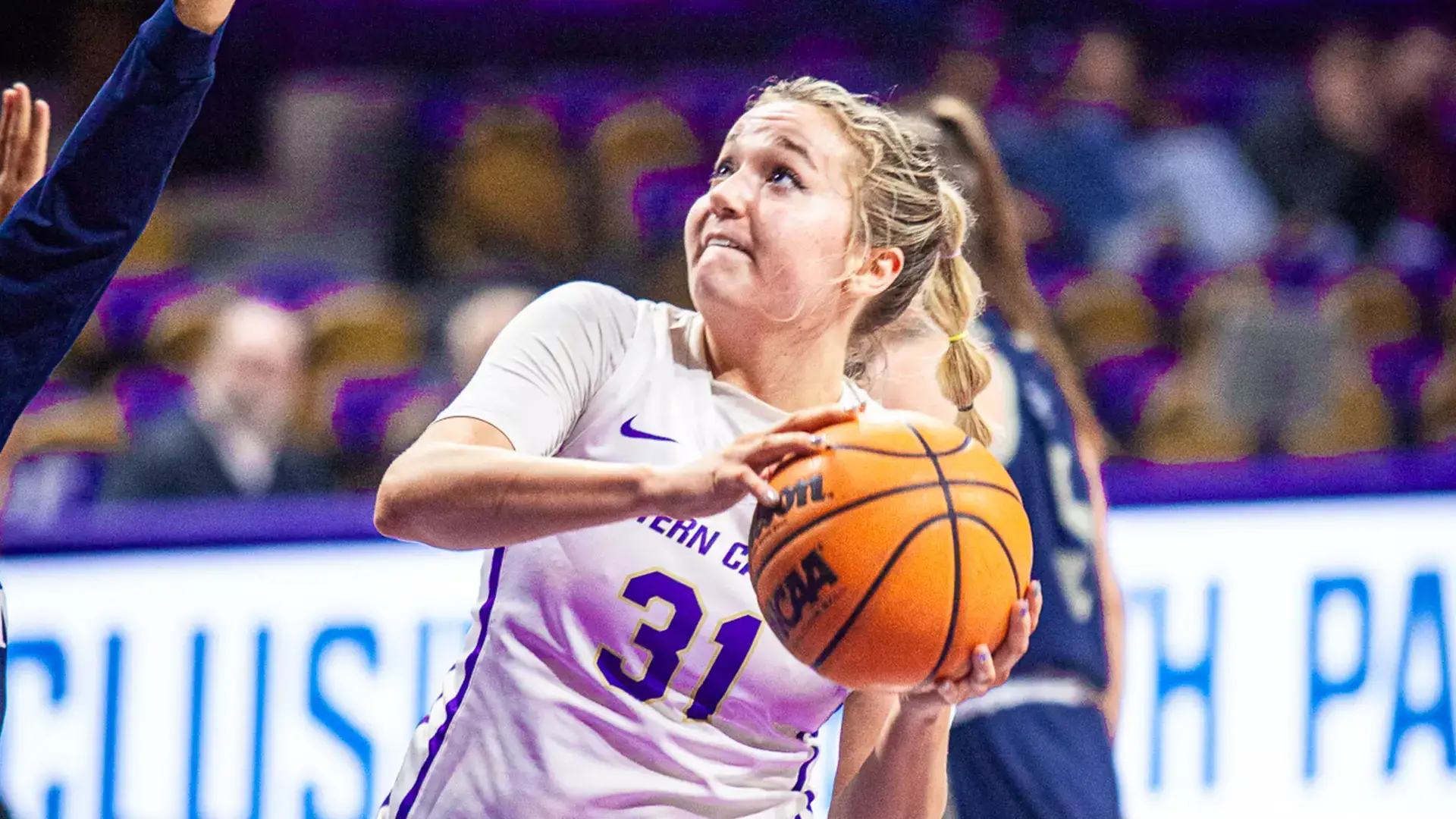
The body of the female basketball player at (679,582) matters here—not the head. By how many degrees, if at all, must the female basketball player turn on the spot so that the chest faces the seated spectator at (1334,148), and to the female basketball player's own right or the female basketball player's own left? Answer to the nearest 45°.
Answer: approximately 135° to the female basketball player's own left

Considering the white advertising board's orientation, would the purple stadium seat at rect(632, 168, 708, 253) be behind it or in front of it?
behind

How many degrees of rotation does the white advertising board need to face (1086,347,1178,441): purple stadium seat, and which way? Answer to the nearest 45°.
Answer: approximately 135° to its left

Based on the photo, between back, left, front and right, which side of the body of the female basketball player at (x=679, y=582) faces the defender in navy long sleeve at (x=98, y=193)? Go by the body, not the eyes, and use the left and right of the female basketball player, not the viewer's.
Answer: right

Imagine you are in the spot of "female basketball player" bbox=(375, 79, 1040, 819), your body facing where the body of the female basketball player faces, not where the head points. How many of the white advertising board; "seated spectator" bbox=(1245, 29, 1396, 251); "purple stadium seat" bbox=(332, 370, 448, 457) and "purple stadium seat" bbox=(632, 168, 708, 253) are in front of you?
0

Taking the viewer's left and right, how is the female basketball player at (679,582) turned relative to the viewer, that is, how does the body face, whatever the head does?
facing the viewer

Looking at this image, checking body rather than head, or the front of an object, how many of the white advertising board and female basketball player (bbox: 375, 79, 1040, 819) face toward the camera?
2

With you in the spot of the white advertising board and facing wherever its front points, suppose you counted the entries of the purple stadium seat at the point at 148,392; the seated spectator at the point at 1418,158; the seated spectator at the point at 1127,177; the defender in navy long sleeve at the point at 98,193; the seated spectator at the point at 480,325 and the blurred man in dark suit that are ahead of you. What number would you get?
1

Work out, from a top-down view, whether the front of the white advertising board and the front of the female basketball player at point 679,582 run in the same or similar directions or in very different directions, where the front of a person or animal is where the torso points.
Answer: same or similar directions

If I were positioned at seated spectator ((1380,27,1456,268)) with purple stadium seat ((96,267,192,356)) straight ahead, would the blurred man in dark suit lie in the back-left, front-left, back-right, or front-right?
front-left

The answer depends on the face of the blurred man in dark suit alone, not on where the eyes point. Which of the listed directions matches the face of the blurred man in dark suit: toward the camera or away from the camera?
toward the camera

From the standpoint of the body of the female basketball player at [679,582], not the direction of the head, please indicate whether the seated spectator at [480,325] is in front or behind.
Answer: behind

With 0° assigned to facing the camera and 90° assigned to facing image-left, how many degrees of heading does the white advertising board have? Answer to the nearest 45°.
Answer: approximately 0°

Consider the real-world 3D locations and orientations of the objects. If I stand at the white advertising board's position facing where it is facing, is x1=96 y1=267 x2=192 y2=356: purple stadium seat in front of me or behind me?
behind

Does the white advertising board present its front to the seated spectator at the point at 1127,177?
no
